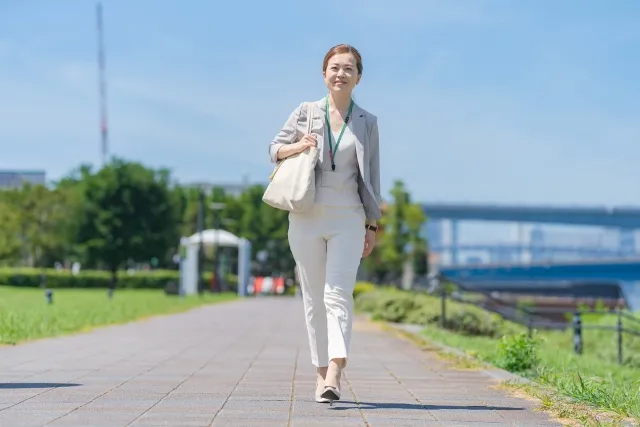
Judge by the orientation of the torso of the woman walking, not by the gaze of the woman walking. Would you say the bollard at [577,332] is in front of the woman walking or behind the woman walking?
behind

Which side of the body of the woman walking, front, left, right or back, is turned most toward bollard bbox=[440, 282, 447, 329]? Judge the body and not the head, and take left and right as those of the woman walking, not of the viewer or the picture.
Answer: back

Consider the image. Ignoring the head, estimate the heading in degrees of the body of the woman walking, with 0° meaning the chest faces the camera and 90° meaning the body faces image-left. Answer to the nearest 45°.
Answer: approximately 0°

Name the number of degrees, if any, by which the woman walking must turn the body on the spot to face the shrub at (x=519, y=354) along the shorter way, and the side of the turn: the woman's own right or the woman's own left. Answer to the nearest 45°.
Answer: approximately 135° to the woman's own left
